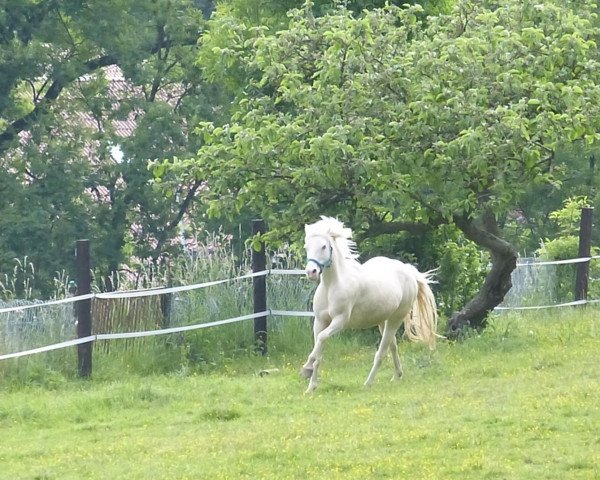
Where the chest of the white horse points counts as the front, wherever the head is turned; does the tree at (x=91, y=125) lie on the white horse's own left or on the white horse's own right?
on the white horse's own right

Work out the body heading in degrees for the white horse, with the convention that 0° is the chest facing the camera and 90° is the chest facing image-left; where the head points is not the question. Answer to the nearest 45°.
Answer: approximately 45°
